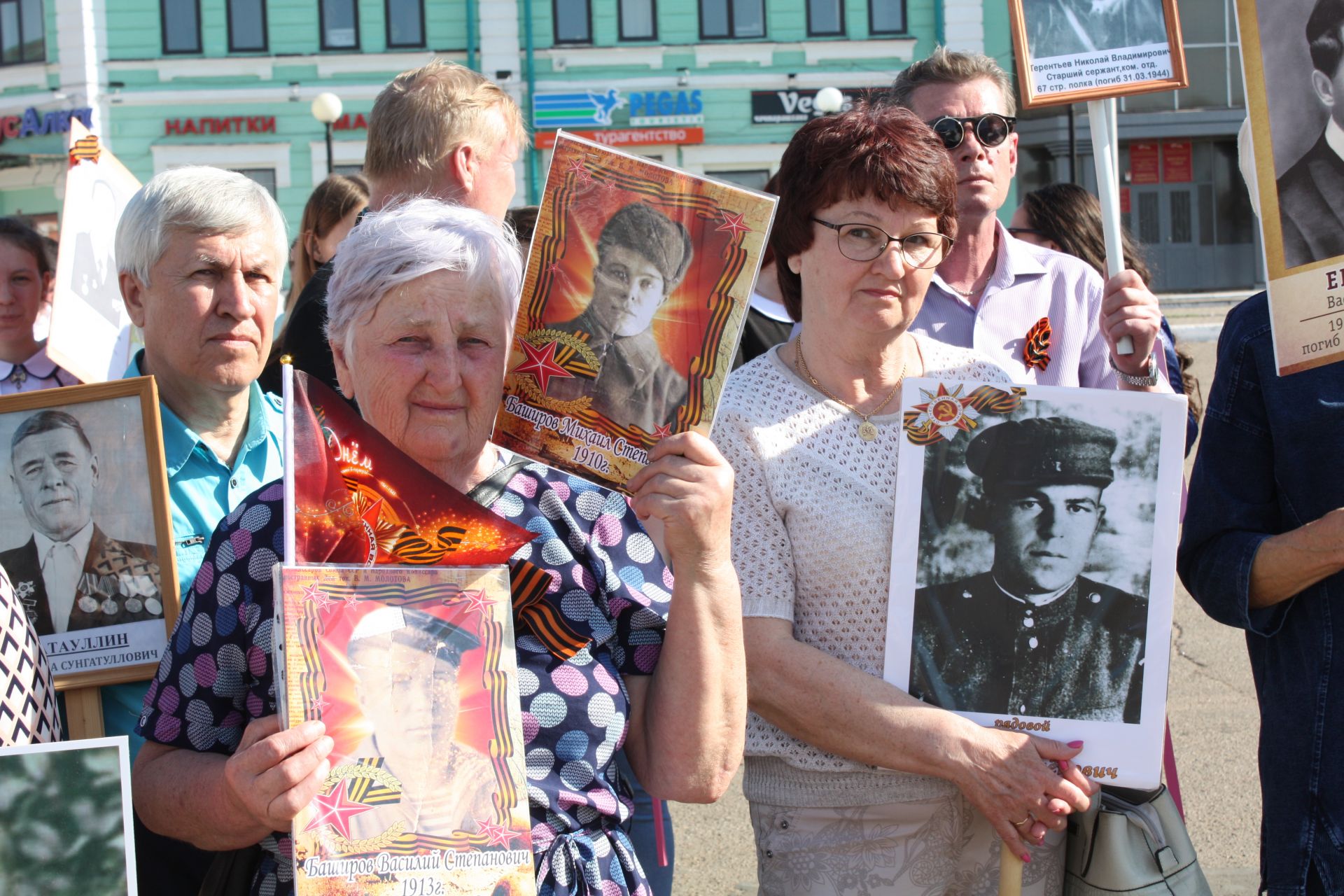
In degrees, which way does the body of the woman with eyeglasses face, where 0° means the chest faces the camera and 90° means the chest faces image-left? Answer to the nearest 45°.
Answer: approximately 315°

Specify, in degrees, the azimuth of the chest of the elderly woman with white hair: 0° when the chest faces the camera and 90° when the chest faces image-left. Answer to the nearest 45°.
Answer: approximately 0°

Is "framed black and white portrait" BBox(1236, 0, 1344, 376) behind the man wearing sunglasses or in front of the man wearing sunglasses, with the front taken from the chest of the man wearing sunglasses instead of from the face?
in front

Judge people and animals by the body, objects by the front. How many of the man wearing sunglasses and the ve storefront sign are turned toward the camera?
2

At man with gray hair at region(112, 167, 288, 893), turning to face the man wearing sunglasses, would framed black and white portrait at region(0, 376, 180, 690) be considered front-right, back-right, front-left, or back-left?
back-right

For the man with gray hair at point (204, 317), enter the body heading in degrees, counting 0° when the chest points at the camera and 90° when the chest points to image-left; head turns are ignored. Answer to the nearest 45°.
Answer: approximately 315°
